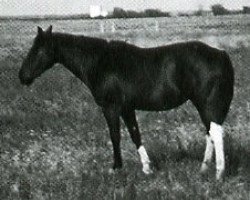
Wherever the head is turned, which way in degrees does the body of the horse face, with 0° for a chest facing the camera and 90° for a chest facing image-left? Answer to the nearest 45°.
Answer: approximately 90°
